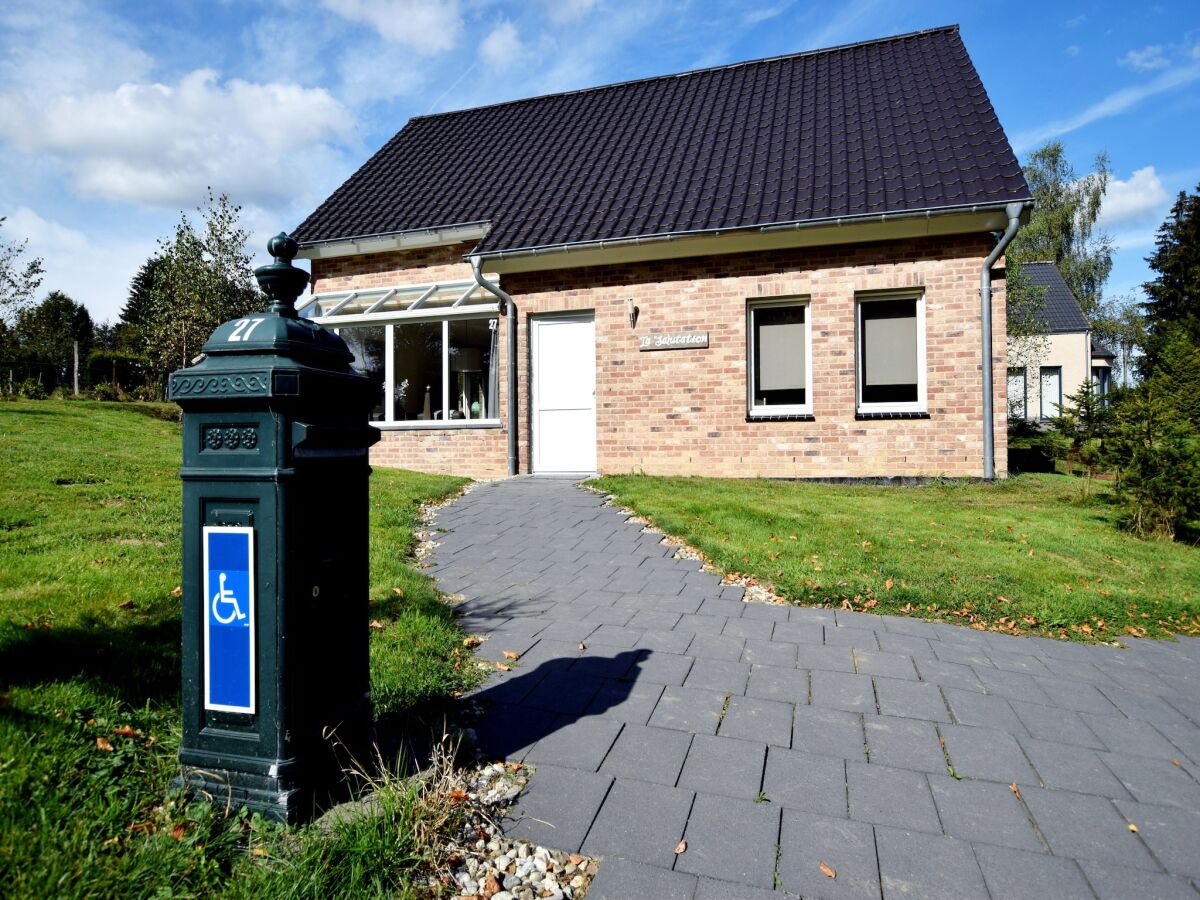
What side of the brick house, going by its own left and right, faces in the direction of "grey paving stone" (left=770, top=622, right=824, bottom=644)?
front

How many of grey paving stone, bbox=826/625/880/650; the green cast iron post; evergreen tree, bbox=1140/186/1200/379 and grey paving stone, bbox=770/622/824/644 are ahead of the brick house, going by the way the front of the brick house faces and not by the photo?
3

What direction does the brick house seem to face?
toward the camera

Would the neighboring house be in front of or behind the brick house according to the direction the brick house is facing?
behind

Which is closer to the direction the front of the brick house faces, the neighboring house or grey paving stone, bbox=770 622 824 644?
the grey paving stone

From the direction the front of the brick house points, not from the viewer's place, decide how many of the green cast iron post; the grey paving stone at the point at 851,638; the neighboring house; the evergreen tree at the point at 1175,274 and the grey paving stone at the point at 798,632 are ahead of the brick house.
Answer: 3

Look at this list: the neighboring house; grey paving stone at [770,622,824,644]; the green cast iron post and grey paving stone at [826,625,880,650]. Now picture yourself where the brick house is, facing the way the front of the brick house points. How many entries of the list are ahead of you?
3

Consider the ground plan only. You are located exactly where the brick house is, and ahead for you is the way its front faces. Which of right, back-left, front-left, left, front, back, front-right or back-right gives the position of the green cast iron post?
front

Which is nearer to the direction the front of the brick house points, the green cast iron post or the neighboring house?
the green cast iron post

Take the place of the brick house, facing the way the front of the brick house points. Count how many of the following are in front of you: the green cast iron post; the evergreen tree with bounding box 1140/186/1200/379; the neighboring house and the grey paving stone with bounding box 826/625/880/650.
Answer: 2

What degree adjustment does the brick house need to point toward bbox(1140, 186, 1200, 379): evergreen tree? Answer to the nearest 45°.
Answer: approximately 135° to its left
